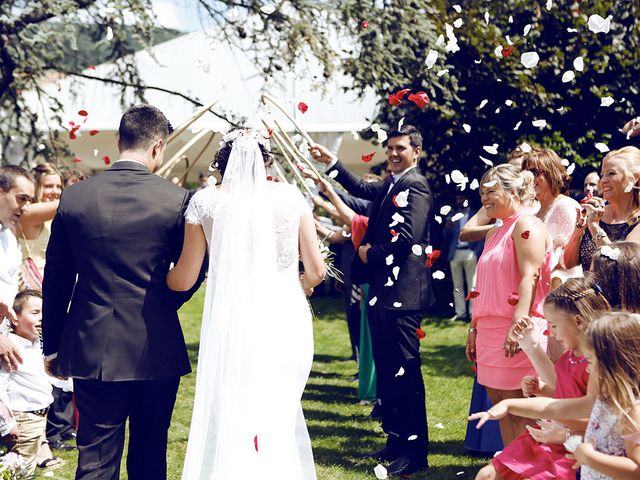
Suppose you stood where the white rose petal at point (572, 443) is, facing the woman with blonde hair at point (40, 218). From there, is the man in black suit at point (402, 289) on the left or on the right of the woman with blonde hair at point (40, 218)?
right

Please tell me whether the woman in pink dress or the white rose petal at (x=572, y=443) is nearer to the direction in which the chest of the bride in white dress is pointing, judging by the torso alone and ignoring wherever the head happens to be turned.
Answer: the woman in pink dress

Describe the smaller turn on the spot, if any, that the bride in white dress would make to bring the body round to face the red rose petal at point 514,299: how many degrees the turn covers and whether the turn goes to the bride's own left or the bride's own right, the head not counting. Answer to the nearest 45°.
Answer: approximately 90° to the bride's own right

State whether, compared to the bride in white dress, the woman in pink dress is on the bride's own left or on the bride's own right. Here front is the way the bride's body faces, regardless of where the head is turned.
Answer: on the bride's own right

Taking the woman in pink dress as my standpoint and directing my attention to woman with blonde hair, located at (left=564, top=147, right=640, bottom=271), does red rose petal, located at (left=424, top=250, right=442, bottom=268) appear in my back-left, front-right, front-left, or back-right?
back-left

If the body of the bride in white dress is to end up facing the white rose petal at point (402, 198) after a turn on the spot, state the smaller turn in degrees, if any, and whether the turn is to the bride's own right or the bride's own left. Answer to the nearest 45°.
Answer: approximately 45° to the bride's own right

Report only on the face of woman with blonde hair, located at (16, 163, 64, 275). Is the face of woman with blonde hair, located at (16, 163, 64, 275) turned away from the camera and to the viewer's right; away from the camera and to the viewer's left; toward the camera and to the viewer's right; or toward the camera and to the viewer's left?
toward the camera and to the viewer's right

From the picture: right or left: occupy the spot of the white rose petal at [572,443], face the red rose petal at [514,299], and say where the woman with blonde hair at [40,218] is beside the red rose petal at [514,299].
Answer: left

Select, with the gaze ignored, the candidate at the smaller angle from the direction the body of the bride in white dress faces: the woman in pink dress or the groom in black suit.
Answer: the woman in pink dress

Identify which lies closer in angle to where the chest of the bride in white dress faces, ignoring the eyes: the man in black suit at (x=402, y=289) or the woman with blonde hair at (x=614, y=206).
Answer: the man in black suit

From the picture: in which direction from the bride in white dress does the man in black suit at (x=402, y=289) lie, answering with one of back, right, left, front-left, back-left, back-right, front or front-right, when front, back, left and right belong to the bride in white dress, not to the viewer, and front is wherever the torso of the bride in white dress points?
front-right

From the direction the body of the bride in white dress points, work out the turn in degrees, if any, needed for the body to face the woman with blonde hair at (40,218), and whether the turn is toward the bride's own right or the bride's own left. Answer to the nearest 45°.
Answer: approximately 45° to the bride's own left

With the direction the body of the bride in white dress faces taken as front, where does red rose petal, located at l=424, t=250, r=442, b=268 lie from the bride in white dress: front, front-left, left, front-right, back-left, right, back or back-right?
front-right

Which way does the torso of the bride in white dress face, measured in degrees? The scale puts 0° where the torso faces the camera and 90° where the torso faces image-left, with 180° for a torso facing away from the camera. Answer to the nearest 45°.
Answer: approximately 180°
